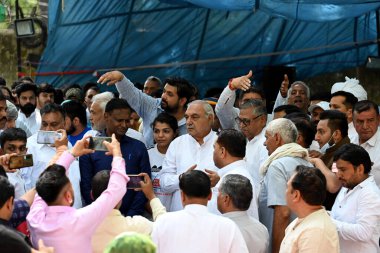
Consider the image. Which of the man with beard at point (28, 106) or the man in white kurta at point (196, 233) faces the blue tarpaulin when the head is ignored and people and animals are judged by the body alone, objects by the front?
the man in white kurta

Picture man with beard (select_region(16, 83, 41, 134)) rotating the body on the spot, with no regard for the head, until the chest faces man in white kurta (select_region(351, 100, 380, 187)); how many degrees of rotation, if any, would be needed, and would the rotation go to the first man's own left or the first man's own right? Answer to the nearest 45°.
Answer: approximately 45° to the first man's own left

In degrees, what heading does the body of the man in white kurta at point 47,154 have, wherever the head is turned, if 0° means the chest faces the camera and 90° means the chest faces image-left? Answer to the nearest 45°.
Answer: approximately 0°

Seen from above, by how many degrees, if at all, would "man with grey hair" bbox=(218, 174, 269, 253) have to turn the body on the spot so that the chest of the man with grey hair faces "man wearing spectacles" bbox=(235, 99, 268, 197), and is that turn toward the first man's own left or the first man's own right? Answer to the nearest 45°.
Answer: approximately 45° to the first man's own right

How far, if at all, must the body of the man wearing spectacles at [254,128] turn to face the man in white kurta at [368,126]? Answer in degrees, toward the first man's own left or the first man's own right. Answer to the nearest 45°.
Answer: approximately 135° to the first man's own left

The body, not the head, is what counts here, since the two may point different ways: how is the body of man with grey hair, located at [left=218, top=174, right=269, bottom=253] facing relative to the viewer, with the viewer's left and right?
facing away from the viewer and to the left of the viewer

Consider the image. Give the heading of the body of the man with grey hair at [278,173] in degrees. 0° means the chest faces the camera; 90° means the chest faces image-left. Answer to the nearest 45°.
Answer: approximately 90°

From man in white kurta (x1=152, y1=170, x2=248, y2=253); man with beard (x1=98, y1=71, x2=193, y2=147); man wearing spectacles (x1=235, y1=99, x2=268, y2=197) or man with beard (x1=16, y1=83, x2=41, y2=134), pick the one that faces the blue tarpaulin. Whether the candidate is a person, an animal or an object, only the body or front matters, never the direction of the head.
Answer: the man in white kurta

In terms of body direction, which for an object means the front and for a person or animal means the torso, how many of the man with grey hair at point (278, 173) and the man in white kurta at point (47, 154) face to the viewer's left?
1

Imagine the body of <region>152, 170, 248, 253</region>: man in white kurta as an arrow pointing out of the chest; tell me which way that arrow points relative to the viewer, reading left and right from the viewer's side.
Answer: facing away from the viewer
